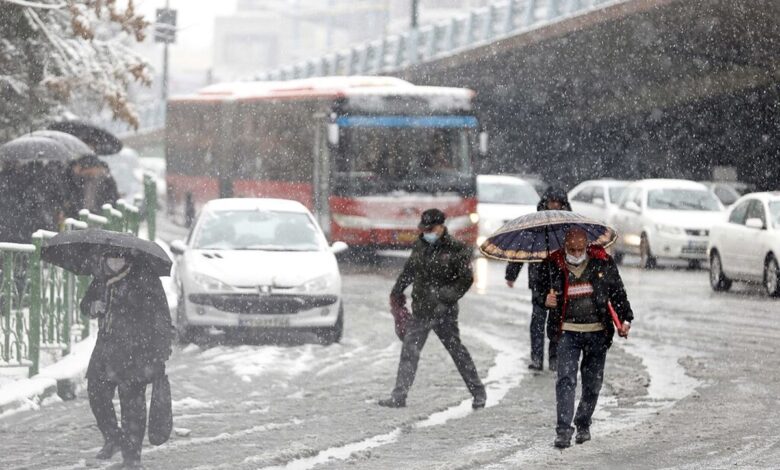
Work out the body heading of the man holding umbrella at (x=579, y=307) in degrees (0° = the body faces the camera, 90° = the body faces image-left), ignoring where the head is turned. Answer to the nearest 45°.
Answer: approximately 0°

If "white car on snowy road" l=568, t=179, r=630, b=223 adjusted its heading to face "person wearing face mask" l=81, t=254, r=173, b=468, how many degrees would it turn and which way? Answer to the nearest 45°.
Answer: approximately 45° to its right

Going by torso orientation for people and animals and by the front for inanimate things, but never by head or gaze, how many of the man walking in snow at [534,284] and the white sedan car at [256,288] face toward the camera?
2

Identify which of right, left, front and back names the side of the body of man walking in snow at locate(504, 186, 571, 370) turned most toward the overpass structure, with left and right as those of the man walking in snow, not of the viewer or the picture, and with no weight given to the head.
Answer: back

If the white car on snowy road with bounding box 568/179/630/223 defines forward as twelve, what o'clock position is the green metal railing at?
The green metal railing is roughly at 2 o'clock from the white car on snowy road.

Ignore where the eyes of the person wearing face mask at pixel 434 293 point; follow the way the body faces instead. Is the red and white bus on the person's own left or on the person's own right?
on the person's own right

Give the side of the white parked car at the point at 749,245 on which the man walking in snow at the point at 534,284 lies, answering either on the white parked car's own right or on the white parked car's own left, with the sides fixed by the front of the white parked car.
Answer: on the white parked car's own right
